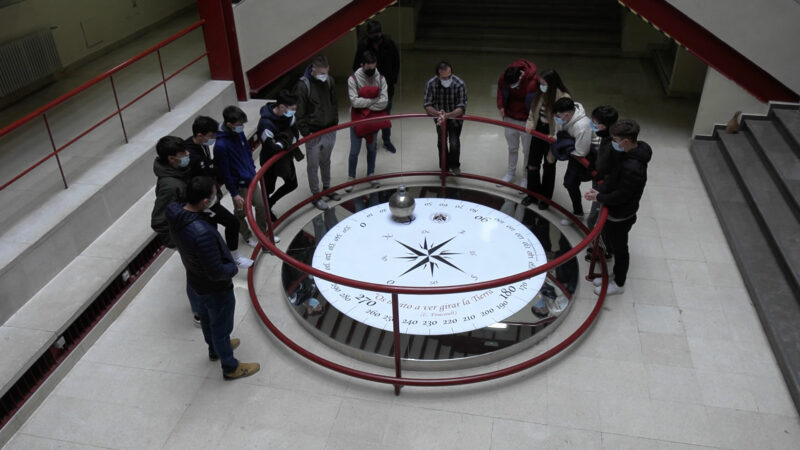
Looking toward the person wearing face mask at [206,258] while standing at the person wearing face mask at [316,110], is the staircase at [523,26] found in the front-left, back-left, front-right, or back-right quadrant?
back-left

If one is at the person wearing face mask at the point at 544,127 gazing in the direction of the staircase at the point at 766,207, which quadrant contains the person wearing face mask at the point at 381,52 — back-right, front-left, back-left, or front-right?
back-left

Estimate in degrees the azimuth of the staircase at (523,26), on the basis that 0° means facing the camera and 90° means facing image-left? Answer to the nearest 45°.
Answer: approximately 0°

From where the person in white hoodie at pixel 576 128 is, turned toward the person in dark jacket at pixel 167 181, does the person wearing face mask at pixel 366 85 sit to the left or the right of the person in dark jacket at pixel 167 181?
right

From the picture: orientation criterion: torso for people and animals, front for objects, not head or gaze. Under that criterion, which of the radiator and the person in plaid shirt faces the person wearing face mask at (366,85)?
the radiator

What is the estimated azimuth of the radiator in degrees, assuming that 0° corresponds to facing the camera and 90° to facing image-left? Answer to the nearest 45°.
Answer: approximately 315°

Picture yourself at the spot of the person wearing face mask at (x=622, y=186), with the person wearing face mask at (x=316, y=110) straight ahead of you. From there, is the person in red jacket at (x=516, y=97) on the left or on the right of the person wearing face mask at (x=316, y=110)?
right

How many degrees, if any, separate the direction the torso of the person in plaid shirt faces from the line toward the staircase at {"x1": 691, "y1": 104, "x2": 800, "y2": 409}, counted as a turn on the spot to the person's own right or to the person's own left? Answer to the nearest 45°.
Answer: approximately 90° to the person's own left

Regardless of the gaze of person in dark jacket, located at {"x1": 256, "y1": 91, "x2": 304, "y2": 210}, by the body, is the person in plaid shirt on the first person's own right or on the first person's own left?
on the first person's own left

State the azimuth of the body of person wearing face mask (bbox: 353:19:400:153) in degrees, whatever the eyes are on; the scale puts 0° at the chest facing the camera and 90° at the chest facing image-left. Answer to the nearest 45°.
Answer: approximately 0°

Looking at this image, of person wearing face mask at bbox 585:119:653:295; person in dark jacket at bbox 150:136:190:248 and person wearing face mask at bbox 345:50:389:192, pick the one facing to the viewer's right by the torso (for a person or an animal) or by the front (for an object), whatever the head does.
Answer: the person in dark jacket

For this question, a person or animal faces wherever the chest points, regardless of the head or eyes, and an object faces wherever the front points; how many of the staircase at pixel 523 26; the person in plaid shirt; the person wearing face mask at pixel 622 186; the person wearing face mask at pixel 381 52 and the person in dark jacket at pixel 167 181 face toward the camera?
3
